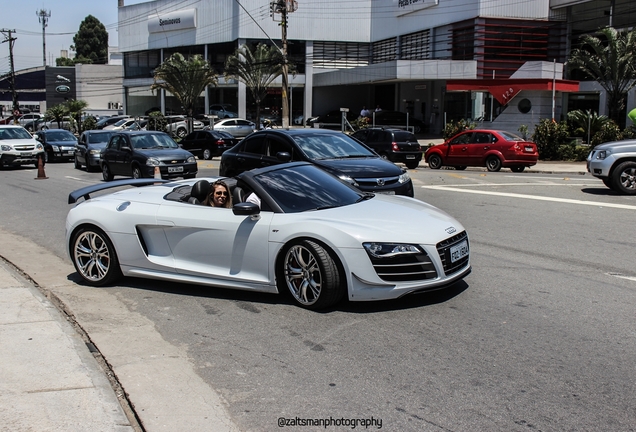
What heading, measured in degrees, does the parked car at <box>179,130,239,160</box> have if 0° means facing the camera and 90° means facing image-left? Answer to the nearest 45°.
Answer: approximately 135°

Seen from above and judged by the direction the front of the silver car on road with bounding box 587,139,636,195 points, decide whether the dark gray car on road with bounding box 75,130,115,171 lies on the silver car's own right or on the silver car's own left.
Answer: on the silver car's own right

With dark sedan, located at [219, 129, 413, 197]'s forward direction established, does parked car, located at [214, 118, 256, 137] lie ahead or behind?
behind

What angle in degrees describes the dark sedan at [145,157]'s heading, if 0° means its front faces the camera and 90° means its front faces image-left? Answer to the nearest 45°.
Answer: approximately 315°

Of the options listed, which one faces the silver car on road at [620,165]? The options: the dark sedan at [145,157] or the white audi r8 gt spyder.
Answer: the dark sedan

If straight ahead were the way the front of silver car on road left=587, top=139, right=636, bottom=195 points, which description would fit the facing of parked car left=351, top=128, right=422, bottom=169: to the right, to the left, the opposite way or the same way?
to the right

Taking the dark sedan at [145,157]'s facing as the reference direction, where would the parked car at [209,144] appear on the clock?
The parked car is roughly at 8 o'clock from the dark sedan.
